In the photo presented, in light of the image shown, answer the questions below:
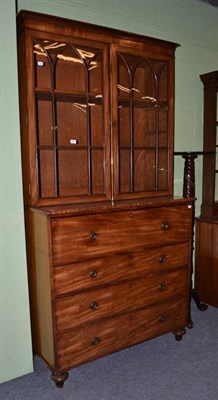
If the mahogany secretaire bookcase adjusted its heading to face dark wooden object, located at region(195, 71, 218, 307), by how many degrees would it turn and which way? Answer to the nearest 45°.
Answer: approximately 90° to its left

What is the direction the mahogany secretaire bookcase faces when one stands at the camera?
facing the viewer and to the right of the viewer
